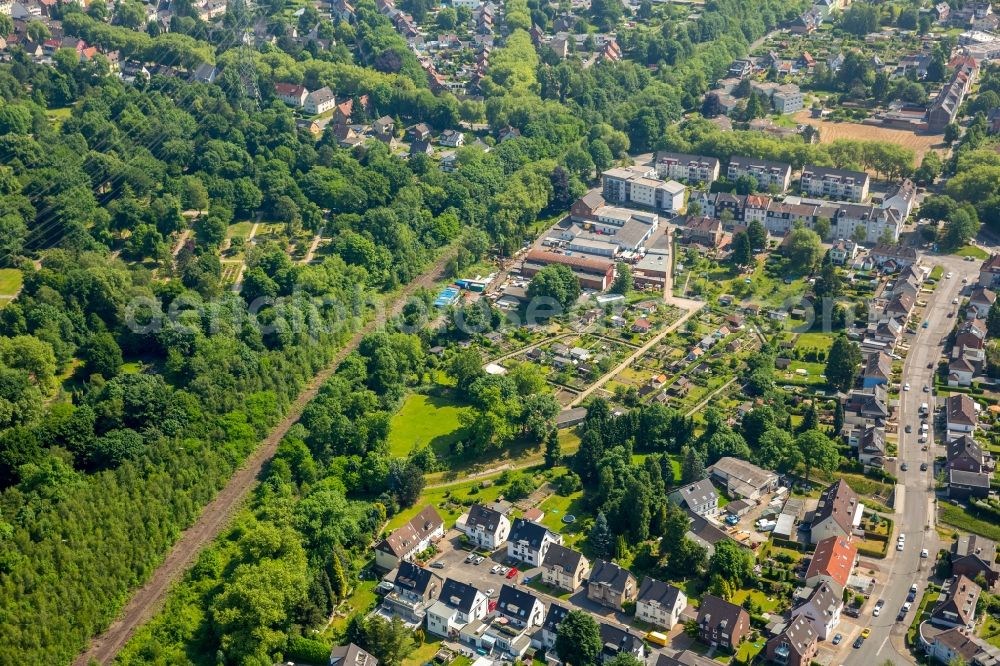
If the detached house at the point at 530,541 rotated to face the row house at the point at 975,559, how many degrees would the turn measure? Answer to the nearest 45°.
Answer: approximately 135° to its left

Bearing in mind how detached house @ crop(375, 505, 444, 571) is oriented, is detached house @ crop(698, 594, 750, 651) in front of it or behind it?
in front

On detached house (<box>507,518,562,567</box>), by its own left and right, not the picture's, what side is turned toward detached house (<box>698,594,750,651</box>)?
left

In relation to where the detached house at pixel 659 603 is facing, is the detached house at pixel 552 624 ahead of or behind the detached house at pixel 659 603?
ahead

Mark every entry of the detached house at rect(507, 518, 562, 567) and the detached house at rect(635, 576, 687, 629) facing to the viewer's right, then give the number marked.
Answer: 0

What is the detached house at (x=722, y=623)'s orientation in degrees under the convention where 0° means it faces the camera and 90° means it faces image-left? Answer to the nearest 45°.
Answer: approximately 45°

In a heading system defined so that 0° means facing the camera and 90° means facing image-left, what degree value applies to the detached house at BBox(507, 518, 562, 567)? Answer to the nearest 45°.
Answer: approximately 45°

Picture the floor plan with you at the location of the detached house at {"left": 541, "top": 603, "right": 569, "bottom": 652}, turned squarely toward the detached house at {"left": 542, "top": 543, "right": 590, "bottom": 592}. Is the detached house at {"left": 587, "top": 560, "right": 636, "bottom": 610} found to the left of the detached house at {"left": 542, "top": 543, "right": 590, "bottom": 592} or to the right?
right

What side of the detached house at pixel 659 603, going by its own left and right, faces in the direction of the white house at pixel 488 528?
right

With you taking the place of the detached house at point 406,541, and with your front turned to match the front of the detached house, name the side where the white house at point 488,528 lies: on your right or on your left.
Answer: on your left
